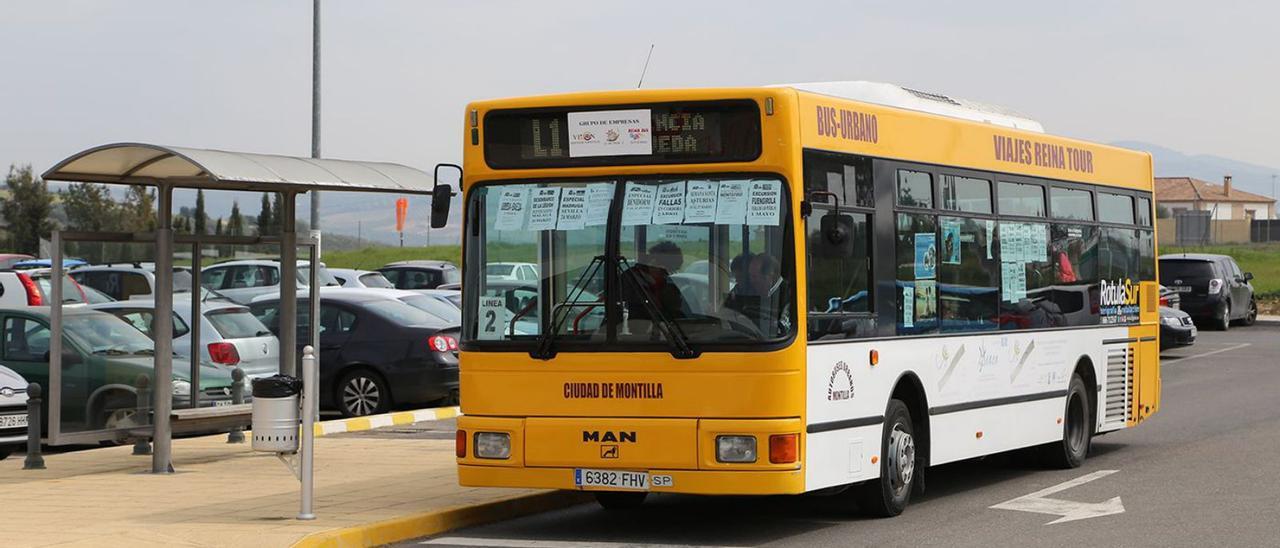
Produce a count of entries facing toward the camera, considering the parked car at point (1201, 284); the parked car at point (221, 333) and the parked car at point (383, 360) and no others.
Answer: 0

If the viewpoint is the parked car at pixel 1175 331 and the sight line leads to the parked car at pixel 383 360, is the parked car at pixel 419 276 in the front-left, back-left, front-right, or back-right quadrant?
front-right

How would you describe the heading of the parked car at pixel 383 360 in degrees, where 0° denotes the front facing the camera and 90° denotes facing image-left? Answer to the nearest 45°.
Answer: approximately 135°

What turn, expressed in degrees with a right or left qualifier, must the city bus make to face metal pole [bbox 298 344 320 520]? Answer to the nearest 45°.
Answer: approximately 45° to its right

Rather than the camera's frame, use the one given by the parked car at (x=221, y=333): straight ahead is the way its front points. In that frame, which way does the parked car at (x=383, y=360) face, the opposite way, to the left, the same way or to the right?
the same way

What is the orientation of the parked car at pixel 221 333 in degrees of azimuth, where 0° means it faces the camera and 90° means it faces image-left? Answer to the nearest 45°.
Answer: approximately 135°

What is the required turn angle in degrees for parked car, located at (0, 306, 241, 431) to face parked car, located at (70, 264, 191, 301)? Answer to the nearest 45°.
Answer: approximately 135° to its left
